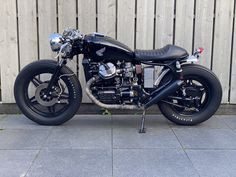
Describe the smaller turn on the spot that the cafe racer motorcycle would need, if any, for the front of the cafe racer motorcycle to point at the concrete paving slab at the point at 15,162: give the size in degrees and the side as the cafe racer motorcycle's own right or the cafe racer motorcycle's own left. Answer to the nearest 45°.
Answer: approximately 45° to the cafe racer motorcycle's own left

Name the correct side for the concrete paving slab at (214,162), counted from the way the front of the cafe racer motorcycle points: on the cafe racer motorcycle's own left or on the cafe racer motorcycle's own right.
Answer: on the cafe racer motorcycle's own left

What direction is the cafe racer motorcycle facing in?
to the viewer's left

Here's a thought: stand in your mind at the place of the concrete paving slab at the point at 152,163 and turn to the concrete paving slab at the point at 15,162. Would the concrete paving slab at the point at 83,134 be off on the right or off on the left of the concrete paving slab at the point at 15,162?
right
